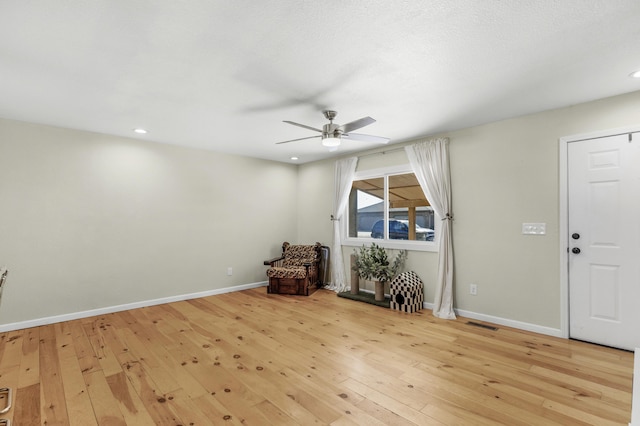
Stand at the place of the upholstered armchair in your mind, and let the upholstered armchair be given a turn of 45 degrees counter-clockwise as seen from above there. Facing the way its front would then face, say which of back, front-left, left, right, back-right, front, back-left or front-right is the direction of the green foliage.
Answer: front-left

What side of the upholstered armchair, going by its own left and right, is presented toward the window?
left

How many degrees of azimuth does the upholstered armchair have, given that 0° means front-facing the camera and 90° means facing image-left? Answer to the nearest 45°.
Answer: approximately 45°

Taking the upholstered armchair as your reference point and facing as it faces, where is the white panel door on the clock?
The white panel door is roughly at 9 o'clock from the upholstered armchair.

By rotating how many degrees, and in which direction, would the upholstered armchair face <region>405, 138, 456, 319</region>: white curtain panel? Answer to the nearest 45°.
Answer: approximately 90° to its left
